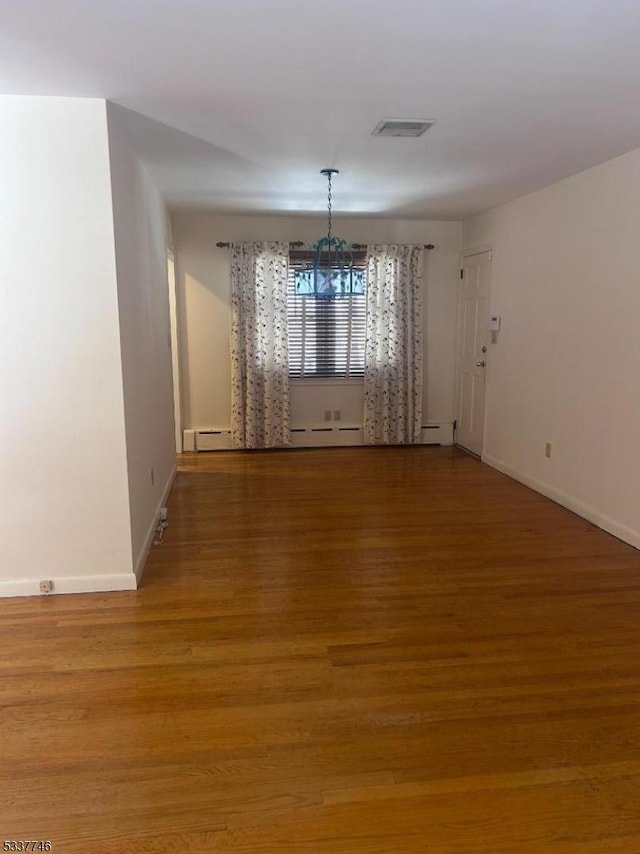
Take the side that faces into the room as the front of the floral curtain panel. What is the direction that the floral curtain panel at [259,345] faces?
toward the camera

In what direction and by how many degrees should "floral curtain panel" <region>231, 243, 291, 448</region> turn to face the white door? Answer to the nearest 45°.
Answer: approximately 90° to its left

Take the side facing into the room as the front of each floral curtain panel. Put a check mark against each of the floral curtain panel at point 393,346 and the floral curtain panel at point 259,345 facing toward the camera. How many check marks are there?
2

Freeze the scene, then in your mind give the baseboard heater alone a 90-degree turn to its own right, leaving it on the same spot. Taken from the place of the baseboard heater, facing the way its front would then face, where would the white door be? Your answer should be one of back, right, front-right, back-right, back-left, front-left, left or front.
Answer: back

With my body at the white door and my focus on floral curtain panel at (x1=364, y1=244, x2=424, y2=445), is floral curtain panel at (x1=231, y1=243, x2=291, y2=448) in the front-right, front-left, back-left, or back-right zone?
front-left

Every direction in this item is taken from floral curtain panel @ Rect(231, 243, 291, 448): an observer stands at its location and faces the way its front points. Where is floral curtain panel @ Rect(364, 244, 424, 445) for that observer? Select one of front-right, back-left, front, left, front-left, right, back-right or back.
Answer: left

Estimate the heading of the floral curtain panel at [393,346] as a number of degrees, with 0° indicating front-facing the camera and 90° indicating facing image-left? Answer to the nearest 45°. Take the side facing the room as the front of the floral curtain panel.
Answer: approximately 0°
